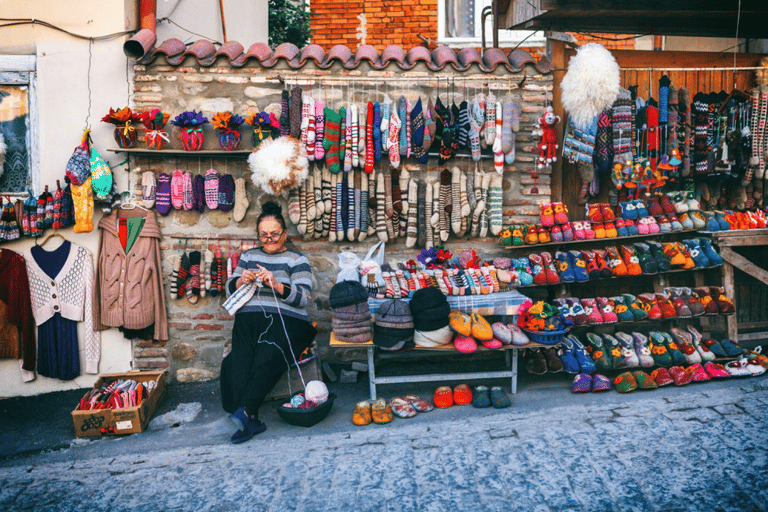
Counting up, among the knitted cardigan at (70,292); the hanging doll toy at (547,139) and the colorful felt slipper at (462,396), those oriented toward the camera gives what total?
3

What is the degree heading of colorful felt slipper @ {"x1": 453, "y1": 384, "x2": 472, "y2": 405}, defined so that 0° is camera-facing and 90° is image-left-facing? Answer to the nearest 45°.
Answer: approximately 0°

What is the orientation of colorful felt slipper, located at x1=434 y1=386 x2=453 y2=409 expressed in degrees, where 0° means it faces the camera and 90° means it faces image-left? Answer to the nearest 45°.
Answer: approximately 0°

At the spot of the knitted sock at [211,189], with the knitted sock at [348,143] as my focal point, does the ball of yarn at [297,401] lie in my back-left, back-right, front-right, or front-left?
front-right

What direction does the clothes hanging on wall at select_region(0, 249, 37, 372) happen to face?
toward the camera

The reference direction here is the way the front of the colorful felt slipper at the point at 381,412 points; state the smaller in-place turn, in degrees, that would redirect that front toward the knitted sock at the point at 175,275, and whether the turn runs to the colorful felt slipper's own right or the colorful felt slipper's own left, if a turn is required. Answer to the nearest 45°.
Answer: approximately 135° to the colorful felt slipper's own right

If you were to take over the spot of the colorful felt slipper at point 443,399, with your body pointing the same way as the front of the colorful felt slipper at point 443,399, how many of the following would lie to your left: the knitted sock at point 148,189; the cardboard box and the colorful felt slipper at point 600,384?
1

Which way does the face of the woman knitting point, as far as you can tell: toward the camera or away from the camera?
toward the camera

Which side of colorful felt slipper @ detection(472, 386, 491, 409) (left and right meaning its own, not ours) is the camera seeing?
front

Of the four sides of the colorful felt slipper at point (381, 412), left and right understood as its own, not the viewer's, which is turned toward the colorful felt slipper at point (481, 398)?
left

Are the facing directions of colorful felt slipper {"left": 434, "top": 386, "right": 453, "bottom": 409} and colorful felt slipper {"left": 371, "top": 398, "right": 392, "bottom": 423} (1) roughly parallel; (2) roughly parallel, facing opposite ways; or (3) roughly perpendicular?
roughly parallel

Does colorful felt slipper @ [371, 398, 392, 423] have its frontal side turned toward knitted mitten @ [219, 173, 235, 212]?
no
